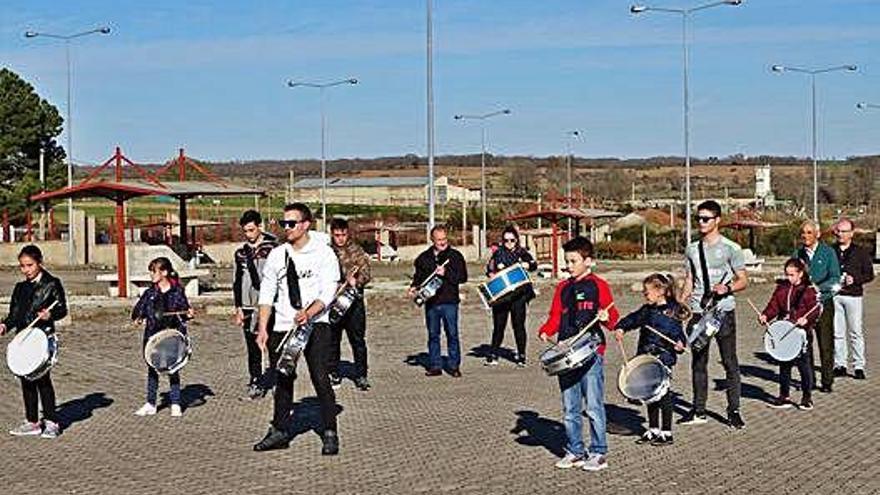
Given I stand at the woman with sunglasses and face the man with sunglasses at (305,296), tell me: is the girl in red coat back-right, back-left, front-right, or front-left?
front-left

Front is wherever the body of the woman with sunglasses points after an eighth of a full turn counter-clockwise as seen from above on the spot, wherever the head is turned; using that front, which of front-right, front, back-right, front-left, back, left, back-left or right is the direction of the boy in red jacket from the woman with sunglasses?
front-right

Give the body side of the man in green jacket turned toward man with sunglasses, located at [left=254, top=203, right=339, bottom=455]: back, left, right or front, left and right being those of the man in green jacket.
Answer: front

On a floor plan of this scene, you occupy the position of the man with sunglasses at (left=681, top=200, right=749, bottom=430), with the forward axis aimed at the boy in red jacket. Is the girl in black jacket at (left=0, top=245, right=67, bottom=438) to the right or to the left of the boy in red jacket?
right

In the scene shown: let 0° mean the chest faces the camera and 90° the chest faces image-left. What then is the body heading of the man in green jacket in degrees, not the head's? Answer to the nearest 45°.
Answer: approximately 45°

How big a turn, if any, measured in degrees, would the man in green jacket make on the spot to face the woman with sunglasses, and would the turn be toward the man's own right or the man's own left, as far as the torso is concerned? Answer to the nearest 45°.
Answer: approximately 90° to the man's own right

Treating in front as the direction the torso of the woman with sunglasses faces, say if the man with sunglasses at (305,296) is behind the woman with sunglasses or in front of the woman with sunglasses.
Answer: in front

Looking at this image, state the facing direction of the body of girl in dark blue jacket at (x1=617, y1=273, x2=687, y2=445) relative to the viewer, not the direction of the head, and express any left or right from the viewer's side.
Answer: facing the viewer and to the left of the viewer

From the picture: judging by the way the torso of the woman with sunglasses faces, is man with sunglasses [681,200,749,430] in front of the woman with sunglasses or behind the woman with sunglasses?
in front

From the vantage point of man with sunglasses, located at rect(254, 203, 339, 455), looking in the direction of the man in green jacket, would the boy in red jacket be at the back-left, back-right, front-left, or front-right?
front-right

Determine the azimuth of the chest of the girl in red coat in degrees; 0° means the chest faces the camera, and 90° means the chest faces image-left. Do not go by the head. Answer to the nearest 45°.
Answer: approximately 45°

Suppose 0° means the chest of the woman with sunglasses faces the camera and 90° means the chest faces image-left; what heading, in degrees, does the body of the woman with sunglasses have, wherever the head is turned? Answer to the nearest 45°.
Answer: approximately 0°

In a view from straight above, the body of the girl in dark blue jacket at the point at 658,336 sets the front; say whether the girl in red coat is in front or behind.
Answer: behind
